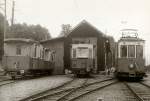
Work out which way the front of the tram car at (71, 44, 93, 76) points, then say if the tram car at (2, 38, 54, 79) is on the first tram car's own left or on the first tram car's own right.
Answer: on the first tram car's own right

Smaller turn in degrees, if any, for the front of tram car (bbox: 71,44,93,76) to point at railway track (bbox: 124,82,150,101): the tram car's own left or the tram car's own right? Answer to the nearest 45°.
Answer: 0° — it already faces it

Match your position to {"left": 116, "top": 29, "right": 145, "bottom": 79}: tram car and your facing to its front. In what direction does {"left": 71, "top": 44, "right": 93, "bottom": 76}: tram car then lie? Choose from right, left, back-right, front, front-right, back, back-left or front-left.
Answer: back-right

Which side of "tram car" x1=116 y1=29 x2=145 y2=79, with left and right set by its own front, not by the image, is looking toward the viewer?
front

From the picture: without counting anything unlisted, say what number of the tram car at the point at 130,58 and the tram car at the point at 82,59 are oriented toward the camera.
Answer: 2

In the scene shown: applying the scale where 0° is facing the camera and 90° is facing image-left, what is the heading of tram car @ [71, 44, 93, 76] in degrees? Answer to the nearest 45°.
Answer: approximately 0°

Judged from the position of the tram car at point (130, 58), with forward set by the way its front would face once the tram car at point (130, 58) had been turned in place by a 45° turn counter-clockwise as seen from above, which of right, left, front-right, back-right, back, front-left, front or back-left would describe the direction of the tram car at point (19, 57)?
back-right

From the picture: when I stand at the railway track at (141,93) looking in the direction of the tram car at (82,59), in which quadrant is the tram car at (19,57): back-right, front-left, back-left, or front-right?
front-left
